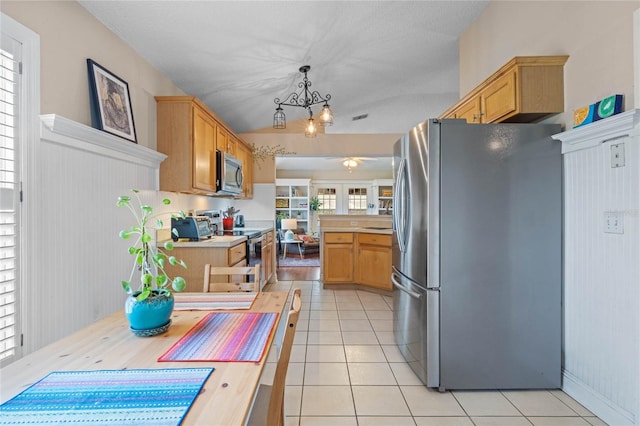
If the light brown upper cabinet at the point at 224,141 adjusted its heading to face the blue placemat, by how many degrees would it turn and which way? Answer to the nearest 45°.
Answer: approximately 90° to its right

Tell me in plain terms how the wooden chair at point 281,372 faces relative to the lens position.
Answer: facing to the left of the viewer

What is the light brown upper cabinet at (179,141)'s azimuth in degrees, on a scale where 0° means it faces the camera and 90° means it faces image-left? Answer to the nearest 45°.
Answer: approximately 270°

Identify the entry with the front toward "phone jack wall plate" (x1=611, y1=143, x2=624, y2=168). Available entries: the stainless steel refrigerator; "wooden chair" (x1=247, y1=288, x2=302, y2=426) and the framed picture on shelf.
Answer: the framed picture on shelf

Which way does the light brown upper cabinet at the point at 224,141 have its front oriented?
to the viewer's right

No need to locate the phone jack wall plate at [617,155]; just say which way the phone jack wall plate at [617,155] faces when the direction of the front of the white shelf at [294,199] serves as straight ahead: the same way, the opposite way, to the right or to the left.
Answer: to the right

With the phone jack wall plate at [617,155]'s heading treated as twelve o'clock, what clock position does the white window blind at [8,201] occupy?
The white window blind is roughly at 12 o'clock from the phone jack wall plate.

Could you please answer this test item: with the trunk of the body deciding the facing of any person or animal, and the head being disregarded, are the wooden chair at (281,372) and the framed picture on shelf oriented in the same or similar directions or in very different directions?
very different directions

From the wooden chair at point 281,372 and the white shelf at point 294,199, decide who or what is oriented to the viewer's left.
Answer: the wooden chair

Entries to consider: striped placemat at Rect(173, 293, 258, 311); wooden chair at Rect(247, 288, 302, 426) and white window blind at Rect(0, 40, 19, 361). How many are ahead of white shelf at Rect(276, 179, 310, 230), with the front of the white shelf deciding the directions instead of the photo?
3
